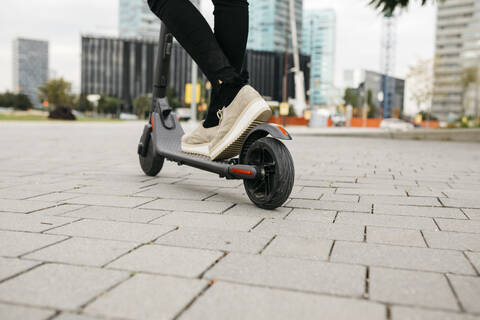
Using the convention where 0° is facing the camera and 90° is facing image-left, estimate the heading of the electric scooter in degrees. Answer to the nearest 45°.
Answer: approximately 135°
